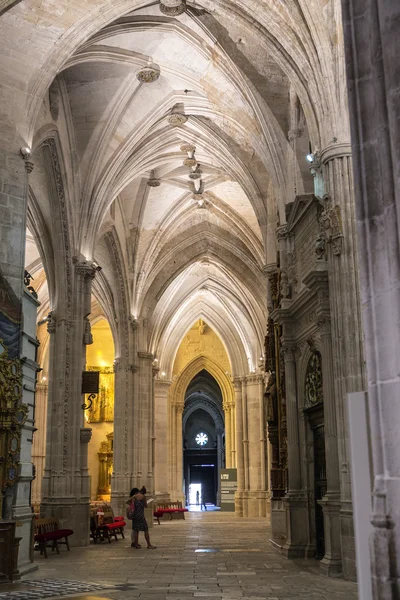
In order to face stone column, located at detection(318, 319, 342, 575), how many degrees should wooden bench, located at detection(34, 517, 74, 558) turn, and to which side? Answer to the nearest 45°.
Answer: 0° — it already faces it

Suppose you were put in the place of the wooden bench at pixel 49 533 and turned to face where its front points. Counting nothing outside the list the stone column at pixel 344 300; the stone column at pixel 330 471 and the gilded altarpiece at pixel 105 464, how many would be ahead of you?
2

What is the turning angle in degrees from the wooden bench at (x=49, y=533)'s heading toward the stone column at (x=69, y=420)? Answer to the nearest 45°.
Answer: approximately 135° to its left

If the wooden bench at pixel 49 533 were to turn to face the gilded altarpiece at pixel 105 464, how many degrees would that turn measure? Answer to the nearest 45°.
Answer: approximately 135° to its left

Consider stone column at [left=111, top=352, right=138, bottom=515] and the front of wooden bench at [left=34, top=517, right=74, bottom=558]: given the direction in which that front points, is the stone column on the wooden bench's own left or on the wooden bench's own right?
on the wooden bench's own left

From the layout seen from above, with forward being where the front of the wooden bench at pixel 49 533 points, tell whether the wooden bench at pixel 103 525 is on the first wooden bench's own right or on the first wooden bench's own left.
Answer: on the first wooden bench's own left

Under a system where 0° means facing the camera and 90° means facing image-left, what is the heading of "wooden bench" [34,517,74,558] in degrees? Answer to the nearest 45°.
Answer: approximately 315°

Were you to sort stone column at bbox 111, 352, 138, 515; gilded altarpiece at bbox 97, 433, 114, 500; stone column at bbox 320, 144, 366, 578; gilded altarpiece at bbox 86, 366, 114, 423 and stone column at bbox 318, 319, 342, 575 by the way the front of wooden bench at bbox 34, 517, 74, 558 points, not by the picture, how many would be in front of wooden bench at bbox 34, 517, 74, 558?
2

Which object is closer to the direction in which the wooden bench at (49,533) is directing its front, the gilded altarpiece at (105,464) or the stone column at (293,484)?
the stone column

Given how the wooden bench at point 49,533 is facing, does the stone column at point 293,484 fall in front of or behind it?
in front

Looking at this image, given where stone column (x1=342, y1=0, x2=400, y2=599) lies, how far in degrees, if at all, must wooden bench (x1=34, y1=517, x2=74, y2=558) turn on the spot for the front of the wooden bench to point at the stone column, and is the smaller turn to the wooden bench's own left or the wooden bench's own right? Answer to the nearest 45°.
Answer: approximately 45° to the wooden bench's own right
